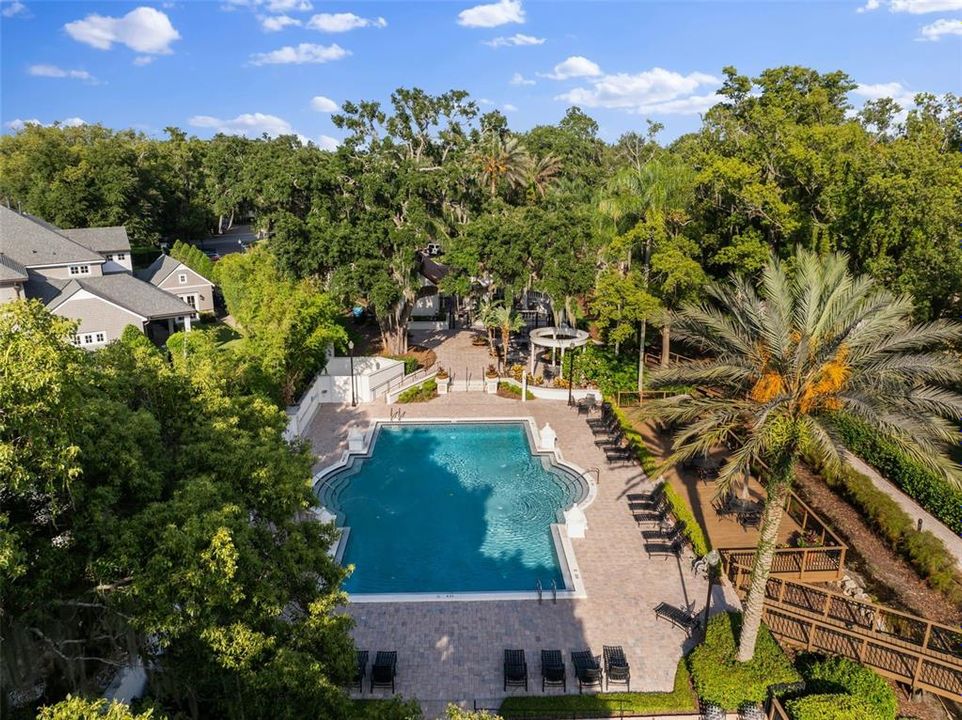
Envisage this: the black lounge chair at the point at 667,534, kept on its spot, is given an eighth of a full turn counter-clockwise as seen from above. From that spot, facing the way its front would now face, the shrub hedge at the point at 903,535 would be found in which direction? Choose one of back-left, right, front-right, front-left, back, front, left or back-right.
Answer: back-left

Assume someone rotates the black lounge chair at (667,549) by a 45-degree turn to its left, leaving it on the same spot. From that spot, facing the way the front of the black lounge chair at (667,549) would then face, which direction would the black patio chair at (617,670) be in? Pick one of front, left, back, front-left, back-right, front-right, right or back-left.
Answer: front-left

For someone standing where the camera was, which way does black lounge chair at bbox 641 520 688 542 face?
facing to the left of the viewer

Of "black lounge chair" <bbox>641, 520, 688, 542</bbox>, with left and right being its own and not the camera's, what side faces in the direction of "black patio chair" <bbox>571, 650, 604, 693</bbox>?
left

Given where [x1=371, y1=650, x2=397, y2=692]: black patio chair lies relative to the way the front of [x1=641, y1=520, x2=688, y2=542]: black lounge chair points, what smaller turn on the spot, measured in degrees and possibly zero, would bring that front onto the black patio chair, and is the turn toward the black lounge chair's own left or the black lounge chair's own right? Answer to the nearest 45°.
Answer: approximately 45° to the black lounge chair's own left

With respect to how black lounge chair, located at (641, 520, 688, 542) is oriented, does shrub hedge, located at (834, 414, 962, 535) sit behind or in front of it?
behind

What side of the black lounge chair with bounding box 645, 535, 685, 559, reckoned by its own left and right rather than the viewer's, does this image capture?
left

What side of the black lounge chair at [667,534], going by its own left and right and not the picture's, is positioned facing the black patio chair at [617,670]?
left

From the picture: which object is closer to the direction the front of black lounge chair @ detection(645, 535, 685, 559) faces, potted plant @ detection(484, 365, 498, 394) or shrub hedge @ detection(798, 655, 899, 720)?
the potted plant

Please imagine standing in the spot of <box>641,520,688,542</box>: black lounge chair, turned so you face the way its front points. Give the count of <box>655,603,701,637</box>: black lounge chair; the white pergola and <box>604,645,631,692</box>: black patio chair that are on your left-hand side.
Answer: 2

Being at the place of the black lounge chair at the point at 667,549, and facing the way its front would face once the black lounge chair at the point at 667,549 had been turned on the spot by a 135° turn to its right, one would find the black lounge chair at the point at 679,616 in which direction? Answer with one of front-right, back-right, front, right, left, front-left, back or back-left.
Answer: back-right

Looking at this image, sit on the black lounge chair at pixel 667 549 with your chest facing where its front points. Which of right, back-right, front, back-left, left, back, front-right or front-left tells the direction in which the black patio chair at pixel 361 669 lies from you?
front-left
